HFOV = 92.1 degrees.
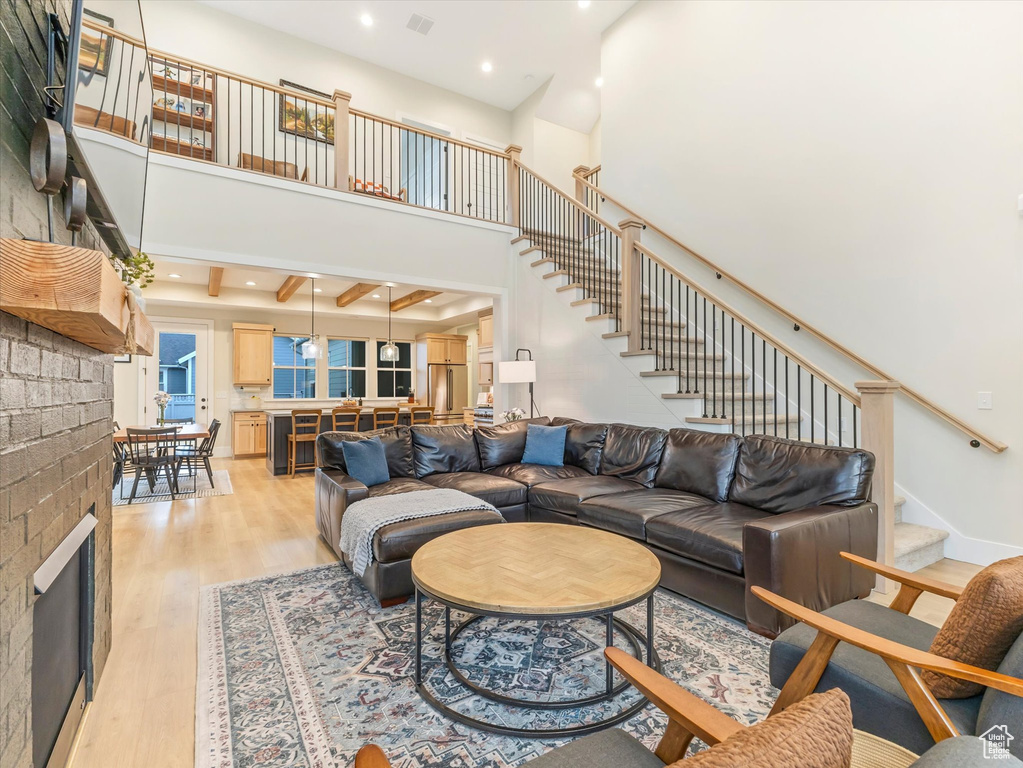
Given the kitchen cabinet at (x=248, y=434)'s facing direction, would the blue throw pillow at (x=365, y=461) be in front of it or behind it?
in front

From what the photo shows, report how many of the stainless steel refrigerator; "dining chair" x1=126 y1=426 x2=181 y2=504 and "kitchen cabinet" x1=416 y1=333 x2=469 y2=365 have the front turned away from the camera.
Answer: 1

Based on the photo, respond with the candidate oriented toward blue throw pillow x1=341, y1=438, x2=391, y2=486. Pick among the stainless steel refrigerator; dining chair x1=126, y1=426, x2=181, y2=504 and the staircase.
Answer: the stainless steel refrigerator

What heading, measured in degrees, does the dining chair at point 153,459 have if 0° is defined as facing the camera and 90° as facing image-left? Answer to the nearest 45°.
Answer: approximately 180°

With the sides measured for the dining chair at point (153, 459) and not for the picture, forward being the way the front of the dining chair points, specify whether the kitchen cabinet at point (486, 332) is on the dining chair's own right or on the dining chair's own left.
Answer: on the dining chair's own right

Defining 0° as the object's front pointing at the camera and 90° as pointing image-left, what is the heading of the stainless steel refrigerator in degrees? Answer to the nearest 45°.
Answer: approximately 0°

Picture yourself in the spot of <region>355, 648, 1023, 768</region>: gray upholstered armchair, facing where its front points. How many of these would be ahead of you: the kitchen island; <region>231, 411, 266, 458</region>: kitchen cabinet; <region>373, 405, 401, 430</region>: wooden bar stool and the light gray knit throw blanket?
4

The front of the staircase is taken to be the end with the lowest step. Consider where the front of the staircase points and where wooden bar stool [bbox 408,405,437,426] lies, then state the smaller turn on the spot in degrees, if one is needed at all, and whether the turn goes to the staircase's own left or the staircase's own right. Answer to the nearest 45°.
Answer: approximately 135° to the staircase's own right

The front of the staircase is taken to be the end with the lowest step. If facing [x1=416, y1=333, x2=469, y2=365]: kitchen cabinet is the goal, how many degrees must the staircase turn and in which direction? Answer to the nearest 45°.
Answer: approximately 180°

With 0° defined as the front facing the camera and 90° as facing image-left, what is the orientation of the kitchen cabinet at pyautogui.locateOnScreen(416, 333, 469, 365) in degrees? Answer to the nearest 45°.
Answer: approximately 0°

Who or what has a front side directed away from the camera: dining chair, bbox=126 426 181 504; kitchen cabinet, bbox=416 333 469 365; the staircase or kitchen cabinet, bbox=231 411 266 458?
the dining chair

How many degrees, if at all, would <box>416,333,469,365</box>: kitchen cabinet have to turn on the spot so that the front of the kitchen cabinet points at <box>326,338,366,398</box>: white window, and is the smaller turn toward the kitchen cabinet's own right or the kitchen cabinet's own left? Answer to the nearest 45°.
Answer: approximately 90° to the kitchen cabinet's own right

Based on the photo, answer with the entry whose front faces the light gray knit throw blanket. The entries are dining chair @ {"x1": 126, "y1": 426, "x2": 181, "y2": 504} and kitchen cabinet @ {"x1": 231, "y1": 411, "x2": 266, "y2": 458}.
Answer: the kitchen cabinet

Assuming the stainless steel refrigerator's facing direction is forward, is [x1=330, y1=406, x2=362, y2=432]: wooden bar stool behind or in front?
in front

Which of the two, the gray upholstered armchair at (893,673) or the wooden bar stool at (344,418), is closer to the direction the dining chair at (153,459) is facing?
the wooden bar stool

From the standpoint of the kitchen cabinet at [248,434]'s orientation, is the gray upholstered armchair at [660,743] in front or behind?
in front

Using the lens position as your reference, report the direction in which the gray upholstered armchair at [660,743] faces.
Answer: facing away from the viewer and to the left of the viewer

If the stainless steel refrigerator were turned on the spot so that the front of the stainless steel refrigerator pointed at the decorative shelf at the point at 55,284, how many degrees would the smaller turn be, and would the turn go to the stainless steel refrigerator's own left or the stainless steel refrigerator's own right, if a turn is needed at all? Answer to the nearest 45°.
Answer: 0° — it already faces it

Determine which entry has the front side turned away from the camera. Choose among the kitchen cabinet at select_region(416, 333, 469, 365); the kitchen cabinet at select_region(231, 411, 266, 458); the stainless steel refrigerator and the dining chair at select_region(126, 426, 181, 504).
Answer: the dining chair
